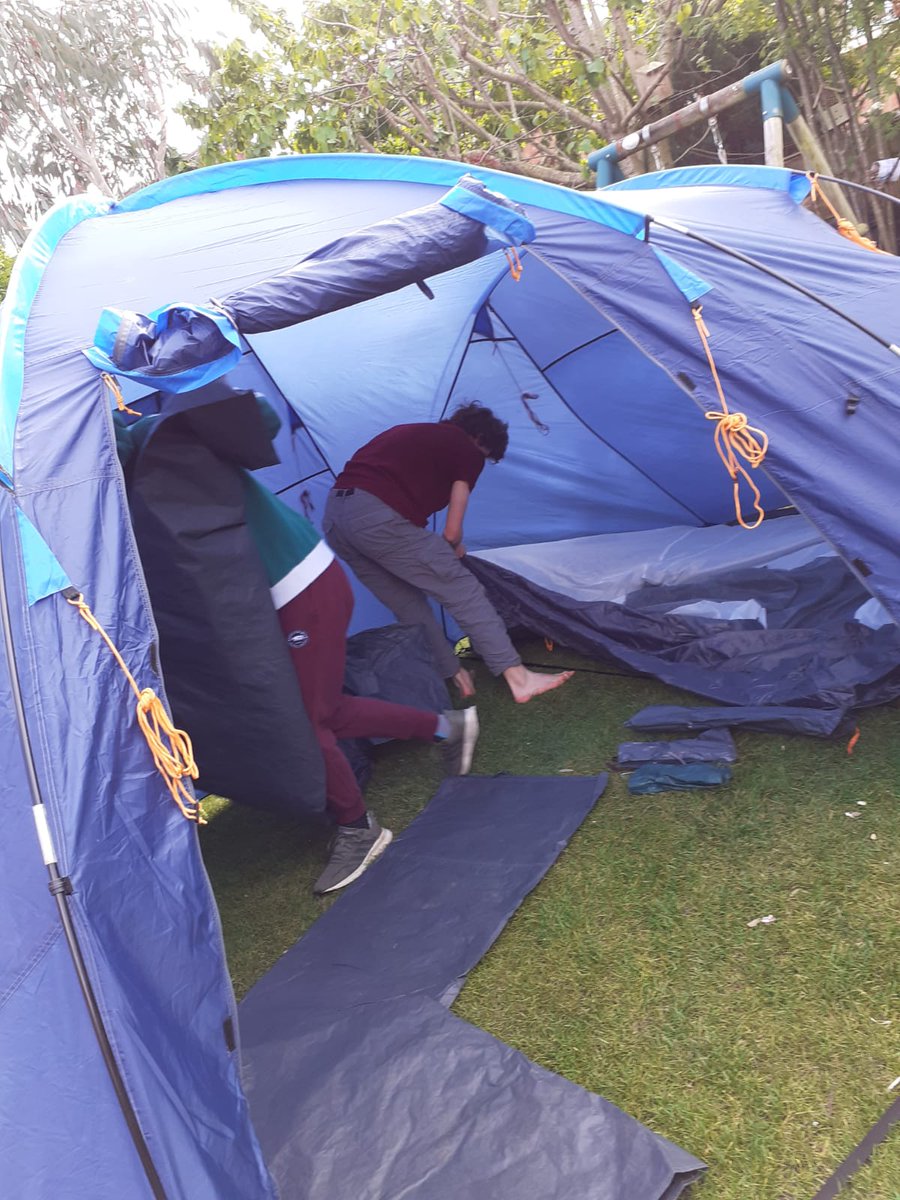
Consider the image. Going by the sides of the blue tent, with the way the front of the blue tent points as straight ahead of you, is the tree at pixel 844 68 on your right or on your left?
on your left

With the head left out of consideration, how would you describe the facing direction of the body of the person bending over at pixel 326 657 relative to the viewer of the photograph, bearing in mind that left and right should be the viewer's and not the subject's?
facing to the left of the viewer

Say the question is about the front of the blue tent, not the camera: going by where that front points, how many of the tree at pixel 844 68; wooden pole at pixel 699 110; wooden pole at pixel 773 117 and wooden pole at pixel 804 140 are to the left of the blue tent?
4

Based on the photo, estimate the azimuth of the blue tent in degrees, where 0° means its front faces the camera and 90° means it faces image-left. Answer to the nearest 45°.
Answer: approximately 315°

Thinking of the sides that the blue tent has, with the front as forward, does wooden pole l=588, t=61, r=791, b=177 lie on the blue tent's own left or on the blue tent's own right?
on the blue tent's own left

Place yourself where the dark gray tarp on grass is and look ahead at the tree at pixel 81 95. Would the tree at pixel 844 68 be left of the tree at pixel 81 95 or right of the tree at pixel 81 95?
right
